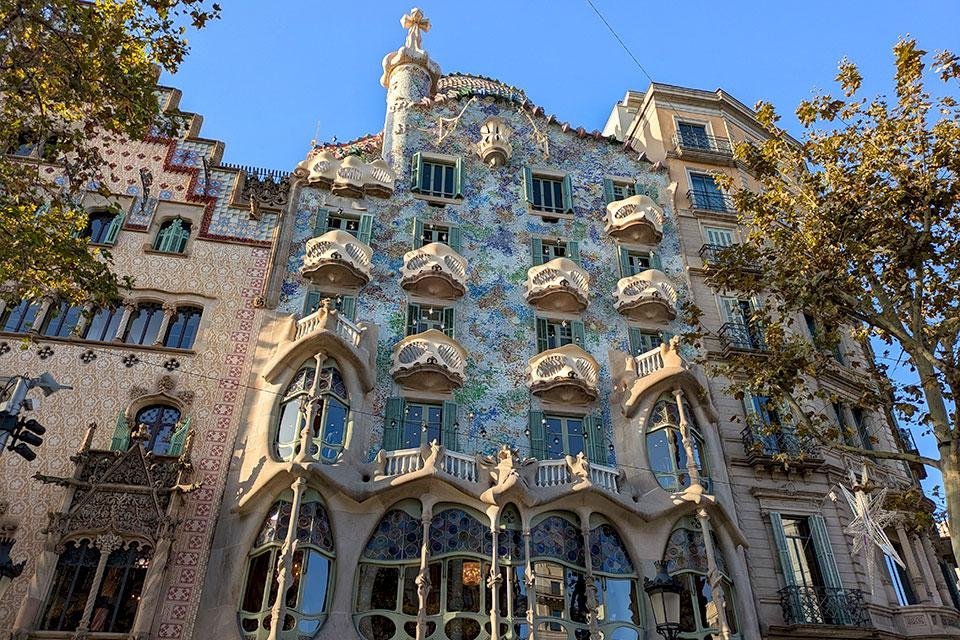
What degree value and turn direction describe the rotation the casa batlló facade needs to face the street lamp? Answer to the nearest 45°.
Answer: approximately 45° to its left

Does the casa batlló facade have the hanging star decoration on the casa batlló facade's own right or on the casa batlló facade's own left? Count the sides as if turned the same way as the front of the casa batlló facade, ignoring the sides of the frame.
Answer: on the casa batlló facade's own left

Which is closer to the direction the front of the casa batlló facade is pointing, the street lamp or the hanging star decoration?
the street lamp

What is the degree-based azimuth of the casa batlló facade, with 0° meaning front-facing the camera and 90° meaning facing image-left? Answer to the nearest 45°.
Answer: approximately 0°
